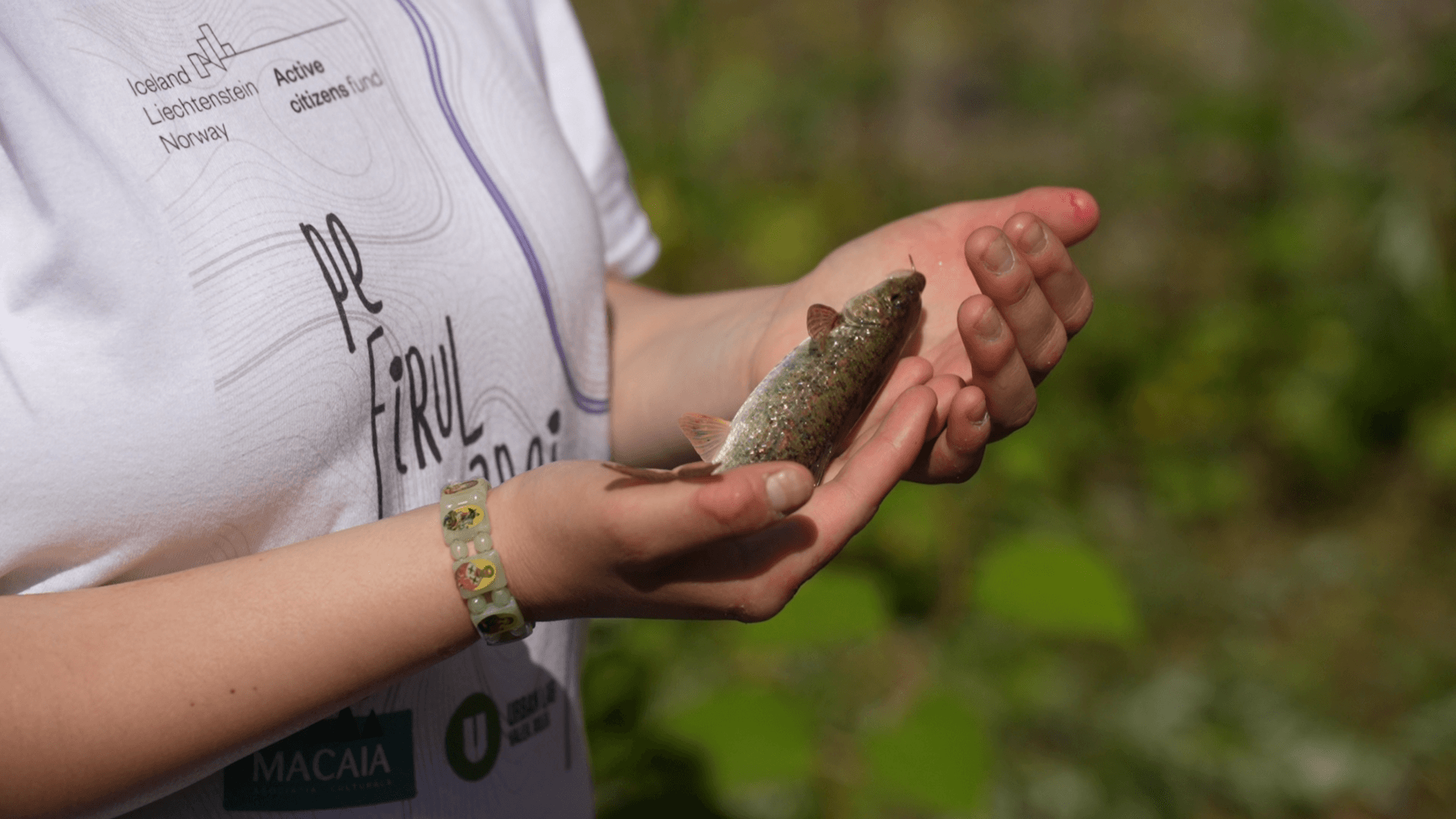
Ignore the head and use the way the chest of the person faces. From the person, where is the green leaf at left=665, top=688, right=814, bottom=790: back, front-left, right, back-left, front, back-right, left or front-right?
left

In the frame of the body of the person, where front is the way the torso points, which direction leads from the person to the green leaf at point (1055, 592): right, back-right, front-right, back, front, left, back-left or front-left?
left

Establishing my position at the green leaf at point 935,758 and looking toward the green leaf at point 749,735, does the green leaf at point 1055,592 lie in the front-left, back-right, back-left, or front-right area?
back-right

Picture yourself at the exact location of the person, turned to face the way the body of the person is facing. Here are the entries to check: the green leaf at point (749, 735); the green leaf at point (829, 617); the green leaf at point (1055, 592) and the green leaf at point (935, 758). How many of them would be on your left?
4

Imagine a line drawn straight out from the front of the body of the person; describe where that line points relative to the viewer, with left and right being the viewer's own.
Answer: facing the viewer and to the right of the viewer

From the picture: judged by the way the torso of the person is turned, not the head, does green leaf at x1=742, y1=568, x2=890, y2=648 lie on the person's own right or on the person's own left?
on the person's own left

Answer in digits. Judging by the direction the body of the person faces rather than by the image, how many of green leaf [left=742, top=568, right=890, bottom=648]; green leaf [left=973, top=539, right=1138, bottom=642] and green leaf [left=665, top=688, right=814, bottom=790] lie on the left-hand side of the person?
3

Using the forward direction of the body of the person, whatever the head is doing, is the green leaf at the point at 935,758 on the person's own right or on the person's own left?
on the person's own left

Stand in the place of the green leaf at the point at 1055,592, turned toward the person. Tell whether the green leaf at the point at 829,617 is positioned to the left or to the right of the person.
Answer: right

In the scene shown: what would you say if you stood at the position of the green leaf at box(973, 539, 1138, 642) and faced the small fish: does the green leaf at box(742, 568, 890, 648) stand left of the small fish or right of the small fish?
right
